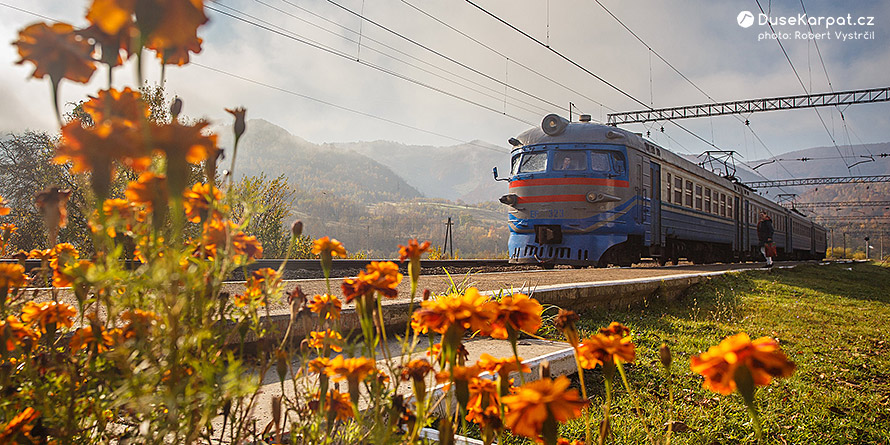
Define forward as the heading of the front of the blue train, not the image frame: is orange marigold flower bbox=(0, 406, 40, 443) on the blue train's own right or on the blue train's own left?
on the blue train's own left

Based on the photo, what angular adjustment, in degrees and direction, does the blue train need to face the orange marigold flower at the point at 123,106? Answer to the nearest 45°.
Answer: approximately 45° to its left

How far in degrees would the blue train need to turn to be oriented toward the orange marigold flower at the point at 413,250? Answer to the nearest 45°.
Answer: approximately 45° to its left

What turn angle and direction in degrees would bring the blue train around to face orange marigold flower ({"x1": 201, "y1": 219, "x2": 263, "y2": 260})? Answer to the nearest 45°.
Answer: approximately 45° to its left

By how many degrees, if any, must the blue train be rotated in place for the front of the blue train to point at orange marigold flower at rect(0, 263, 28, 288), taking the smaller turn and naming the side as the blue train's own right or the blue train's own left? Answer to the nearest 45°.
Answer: approximately 45° to the blue train's own left

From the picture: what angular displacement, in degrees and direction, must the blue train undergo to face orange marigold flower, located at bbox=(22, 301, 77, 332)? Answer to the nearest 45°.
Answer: approximately 45° to its left

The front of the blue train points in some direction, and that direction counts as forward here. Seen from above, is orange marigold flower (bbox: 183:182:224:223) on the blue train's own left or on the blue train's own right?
on the blue train's own left

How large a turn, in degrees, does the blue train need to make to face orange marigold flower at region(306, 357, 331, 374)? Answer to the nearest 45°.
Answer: approximately 45° to its left

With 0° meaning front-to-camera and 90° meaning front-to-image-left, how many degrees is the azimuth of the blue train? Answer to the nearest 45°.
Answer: approximately 45°

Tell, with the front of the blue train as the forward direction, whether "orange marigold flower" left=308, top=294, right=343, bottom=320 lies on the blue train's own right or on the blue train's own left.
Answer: on the blue train's own left
